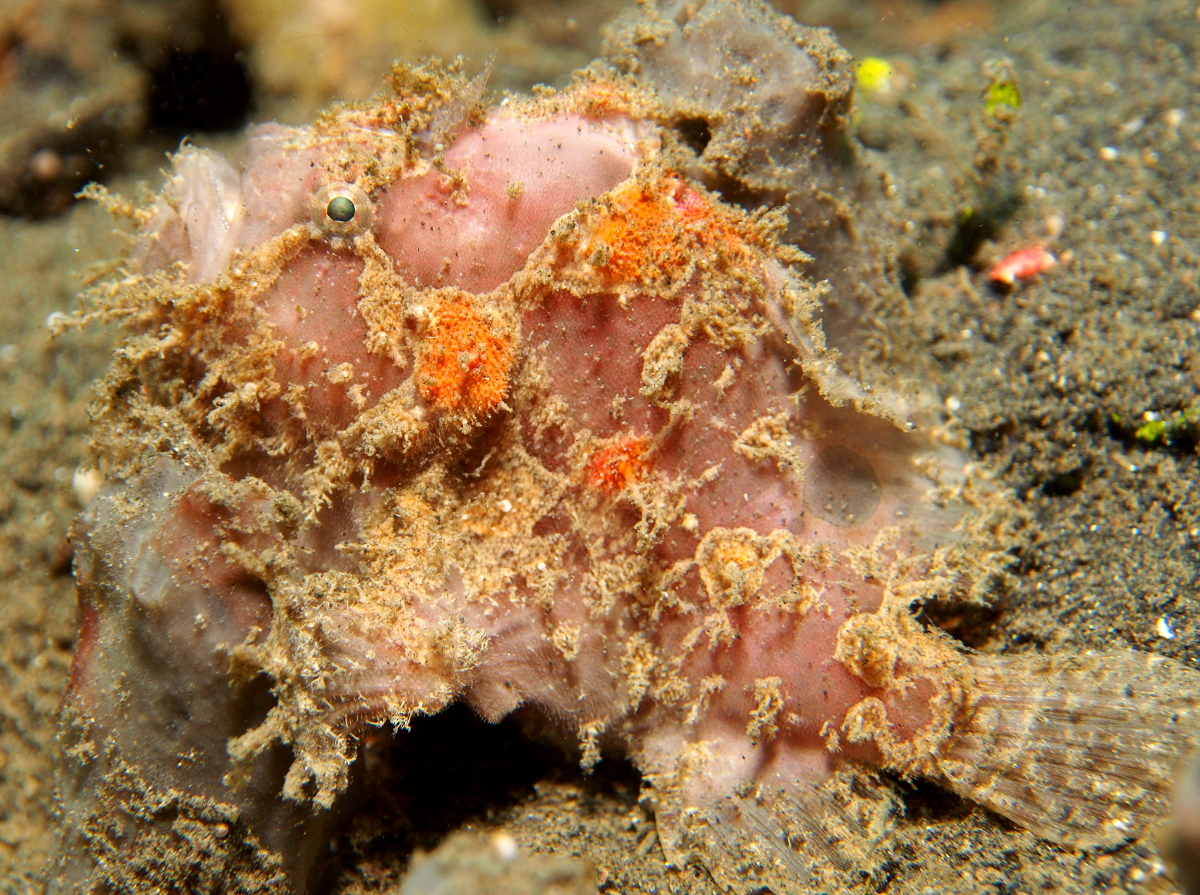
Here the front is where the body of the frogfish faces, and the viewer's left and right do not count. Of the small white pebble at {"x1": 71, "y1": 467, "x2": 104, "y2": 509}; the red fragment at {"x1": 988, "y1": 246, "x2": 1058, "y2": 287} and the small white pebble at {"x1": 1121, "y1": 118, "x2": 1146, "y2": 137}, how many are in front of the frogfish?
1

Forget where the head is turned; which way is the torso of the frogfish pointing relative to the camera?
to the viewer's left

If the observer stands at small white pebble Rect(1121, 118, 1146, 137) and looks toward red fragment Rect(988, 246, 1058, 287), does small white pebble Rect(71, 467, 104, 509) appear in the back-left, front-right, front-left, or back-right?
front-right

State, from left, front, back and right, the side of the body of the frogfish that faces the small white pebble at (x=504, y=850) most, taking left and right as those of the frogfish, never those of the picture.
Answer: left

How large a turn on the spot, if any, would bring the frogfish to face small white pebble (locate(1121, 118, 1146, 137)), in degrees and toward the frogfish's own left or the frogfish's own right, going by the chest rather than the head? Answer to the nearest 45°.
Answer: approximately 135° to the frogfish's own right

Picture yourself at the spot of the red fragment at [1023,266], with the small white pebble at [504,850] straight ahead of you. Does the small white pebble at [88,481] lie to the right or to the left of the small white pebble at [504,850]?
right

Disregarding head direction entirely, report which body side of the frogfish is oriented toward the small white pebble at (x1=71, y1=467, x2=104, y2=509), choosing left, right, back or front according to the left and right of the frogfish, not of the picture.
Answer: front

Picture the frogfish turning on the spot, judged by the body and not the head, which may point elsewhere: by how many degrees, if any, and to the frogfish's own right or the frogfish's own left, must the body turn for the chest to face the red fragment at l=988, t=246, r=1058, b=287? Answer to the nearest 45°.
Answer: approximately 135° to the frogfish's own right
